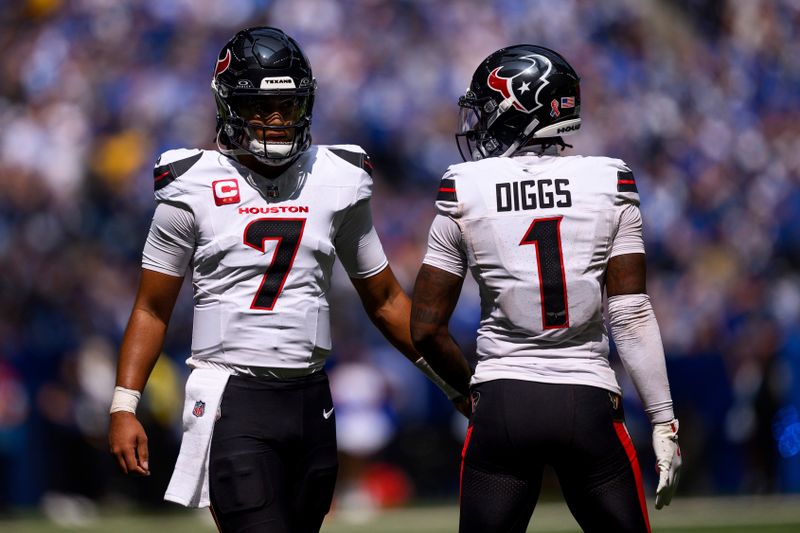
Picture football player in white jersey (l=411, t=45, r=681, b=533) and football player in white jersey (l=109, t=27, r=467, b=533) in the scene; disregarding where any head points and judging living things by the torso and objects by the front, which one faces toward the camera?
football player in white jersey (l=109, t=27, r=467, b=533)

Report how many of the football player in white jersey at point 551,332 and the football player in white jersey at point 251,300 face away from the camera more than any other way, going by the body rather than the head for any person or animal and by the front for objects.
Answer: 1

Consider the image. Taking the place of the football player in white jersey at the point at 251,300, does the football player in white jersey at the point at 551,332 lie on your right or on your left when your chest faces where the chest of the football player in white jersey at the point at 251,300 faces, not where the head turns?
on your left

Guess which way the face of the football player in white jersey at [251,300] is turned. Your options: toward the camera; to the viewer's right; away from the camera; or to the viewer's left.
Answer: toward the camera

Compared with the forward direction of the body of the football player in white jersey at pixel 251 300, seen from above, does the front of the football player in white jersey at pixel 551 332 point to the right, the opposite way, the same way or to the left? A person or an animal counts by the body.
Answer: the opposite way

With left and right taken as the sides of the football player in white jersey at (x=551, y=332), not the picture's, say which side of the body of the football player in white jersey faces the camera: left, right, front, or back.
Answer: back

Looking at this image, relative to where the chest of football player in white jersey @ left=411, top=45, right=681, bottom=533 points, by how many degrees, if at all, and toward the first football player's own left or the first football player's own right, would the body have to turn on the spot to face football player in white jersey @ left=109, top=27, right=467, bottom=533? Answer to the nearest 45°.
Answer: approximately 90° to the first football player's own left

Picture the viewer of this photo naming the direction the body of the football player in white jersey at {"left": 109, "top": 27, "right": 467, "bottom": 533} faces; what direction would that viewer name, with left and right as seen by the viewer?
facing the viewer
